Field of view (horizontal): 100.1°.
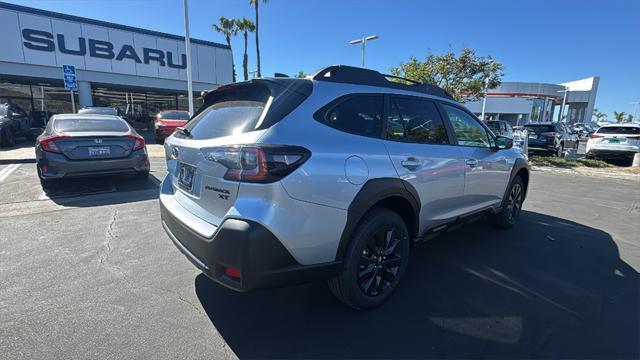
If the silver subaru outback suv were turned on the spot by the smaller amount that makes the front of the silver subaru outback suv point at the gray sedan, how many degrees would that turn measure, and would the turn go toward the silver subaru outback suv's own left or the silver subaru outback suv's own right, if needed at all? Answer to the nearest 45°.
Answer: approximately 90° to the silver subaru outback suv's own left

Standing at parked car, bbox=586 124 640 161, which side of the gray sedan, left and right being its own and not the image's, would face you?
right

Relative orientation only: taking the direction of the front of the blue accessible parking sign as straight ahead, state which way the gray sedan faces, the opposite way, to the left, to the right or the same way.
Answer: the opposite way

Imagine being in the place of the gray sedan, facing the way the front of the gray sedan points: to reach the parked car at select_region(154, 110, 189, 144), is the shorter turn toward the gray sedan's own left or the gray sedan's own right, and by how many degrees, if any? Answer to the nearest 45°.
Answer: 0° — it already faces it

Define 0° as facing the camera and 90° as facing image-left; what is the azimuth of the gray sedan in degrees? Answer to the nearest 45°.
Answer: approximately 180°

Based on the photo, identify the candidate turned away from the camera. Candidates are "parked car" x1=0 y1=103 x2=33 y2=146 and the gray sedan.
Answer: the gray sedan

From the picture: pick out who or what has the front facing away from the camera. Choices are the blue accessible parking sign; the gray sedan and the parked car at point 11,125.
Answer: the gray sedan

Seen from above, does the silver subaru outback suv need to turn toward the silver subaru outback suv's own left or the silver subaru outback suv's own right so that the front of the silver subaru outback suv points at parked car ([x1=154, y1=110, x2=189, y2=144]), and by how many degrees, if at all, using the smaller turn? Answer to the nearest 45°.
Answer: approximately 90° to the silver subaru outback suv's own left

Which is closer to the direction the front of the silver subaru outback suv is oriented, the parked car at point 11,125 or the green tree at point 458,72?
the green tree

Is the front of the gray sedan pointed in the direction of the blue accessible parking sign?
yes

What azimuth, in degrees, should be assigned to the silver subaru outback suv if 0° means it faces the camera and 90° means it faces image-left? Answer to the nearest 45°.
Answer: approximately 225°

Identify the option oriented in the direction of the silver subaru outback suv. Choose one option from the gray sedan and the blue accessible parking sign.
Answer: the blue accessible parking sign
